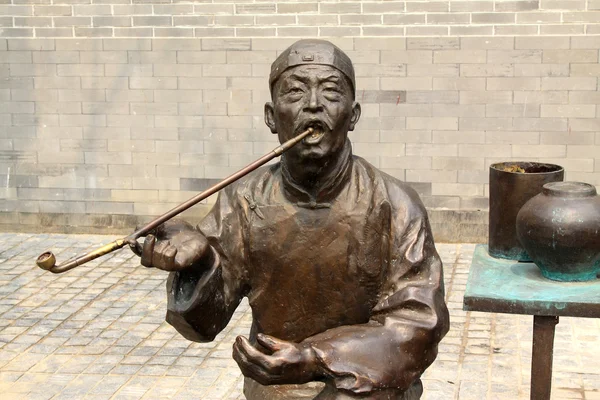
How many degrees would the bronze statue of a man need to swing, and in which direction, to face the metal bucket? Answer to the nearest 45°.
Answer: approximately 135° to its left

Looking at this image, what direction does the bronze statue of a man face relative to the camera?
toward the camera
